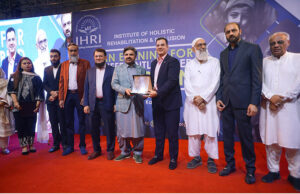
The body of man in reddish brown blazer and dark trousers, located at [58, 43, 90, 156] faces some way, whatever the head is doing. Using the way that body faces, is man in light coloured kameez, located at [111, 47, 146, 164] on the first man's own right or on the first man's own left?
on the first man's own left

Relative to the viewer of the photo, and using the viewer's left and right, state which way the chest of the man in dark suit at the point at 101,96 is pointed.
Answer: facing the viewer

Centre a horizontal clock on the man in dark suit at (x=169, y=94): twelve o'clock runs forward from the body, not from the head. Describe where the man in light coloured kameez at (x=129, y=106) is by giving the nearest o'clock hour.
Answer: The man in light coloured kameez is roughly at 2 o'clock from the man in dark suit.

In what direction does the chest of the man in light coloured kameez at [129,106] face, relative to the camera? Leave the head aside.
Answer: toward the camera

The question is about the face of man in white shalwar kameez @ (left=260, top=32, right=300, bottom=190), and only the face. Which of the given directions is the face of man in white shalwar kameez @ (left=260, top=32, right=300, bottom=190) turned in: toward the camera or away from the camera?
toward the camera

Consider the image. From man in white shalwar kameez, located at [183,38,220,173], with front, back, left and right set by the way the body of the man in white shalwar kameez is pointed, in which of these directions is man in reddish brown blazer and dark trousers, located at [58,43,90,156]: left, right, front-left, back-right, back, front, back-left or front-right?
right

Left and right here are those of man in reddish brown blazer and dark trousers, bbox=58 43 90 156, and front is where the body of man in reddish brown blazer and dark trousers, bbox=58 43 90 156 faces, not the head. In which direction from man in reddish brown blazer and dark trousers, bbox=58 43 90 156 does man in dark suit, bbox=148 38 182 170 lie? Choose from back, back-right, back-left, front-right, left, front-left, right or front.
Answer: front-left

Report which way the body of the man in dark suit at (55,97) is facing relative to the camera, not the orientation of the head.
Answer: toward the camera

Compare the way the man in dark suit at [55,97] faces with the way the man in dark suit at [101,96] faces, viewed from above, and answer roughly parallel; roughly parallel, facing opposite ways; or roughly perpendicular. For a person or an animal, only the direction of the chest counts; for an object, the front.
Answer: roughly parallel

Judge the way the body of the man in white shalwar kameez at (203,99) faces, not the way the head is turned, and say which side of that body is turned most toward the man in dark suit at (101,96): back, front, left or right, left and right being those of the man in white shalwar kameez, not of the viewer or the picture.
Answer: right

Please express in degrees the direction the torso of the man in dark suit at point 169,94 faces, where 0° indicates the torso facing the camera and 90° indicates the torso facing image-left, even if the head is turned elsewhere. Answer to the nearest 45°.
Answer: approximately 45°
